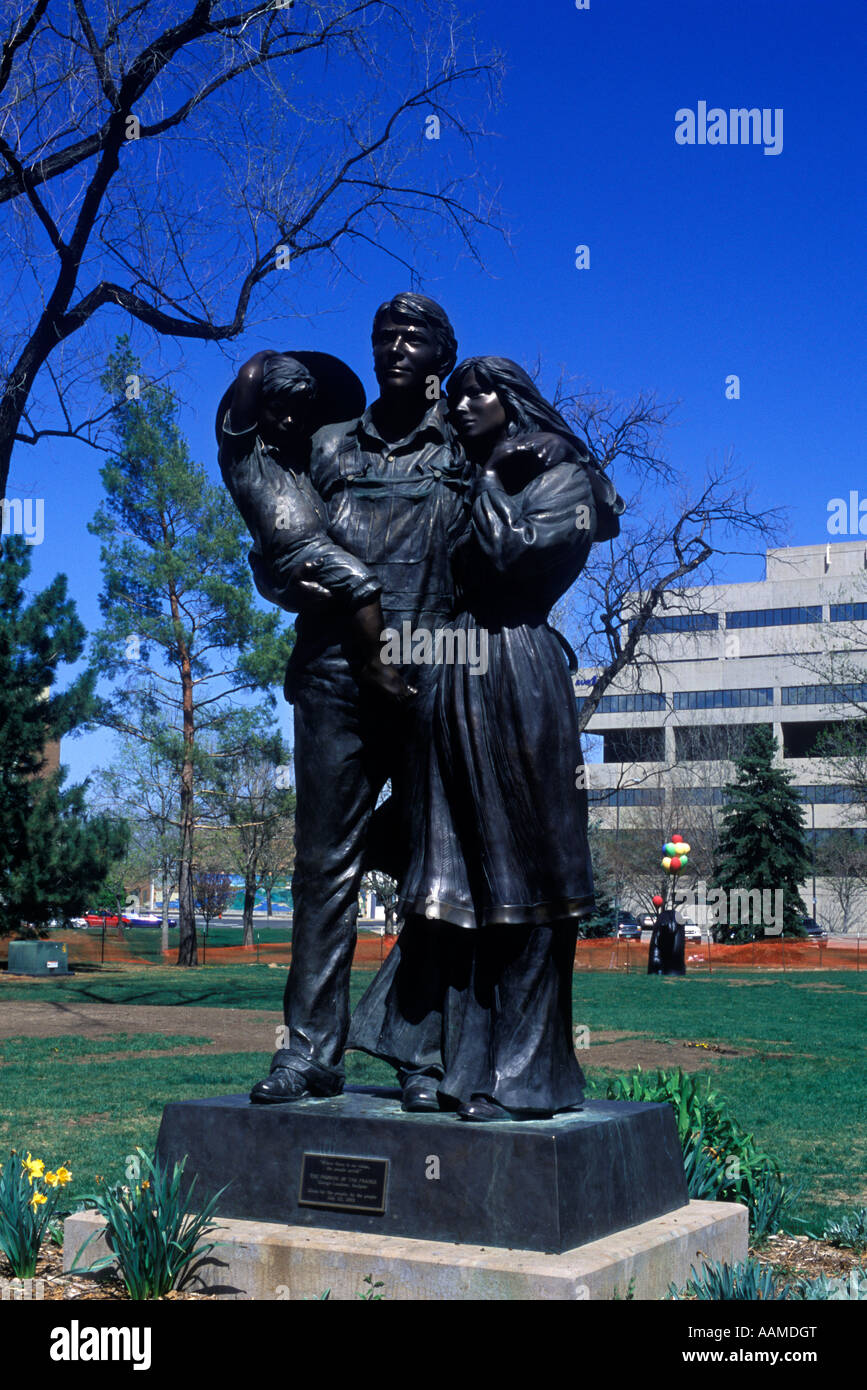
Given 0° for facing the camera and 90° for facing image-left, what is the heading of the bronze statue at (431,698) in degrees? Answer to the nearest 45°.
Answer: approximately 0°

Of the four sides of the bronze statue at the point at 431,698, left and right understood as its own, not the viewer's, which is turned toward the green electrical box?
back

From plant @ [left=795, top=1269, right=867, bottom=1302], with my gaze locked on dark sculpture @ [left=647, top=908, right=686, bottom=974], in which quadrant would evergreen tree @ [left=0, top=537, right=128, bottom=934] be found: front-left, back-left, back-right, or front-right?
front-left

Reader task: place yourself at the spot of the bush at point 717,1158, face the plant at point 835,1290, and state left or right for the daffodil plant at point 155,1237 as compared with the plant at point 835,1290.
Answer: right

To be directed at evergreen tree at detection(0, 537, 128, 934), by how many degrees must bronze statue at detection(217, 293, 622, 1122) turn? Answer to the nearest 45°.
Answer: approximately 180°
